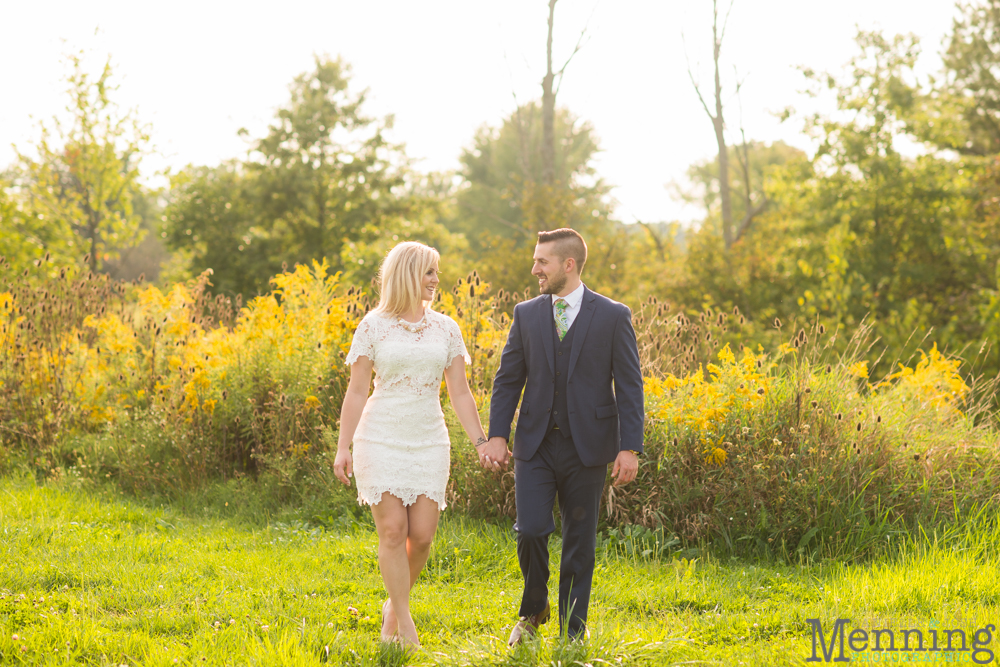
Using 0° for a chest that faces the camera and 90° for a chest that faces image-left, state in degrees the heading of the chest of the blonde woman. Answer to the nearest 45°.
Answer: approximately 0°

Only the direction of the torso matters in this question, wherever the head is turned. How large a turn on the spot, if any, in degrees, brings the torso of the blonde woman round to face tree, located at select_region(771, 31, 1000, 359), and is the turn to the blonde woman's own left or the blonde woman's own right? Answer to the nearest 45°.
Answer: approximately 135° to the blonde woman's own left

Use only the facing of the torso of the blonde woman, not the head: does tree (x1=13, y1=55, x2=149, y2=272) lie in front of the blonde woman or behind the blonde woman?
behind

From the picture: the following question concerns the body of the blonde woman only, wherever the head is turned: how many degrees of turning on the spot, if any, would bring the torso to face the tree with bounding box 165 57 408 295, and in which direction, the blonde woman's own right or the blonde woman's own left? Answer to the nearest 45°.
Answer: approximately 180°

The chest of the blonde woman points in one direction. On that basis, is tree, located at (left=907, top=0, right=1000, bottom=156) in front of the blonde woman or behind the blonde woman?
behind
